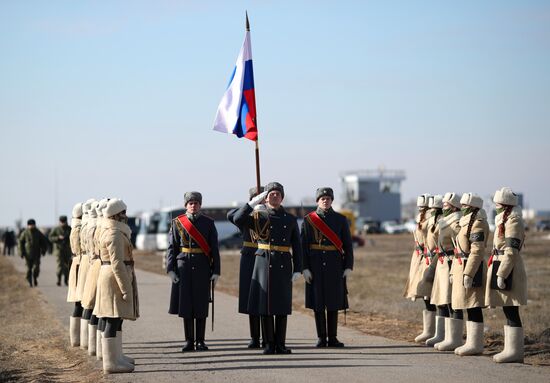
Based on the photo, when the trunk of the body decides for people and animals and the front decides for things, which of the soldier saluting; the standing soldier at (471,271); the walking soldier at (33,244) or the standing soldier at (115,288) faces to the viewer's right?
the standing soldier at (115,288)

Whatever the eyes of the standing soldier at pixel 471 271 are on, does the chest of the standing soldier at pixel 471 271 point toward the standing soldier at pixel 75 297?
yes

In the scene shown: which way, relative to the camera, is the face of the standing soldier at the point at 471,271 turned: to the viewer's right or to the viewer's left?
to the viewer's left

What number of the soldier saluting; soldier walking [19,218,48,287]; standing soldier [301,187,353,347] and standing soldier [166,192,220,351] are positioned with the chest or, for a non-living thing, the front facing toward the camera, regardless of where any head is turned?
4

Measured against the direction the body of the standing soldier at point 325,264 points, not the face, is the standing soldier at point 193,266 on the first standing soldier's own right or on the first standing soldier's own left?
on the first standing soldier's own right

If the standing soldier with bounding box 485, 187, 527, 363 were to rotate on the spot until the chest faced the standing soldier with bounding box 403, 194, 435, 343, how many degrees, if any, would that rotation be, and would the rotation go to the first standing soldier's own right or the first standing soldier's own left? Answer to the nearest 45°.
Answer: approximately 45° to the first standing soldier's own right

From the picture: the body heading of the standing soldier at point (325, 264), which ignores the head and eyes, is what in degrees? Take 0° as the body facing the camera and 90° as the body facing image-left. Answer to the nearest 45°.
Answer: approximately 0°

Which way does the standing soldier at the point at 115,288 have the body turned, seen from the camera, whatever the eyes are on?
to the viewer's right

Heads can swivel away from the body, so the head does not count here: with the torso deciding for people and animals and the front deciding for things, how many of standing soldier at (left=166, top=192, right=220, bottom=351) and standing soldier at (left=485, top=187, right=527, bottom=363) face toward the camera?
1

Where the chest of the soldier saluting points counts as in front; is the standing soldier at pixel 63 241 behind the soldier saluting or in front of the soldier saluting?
behind

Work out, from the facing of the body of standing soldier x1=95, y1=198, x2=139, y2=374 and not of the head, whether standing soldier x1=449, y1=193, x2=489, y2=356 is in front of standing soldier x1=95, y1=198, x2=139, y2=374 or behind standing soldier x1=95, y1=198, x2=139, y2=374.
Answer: in front

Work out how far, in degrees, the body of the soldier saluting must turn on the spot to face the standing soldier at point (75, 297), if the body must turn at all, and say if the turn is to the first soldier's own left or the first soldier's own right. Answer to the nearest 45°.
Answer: approximately 135° to the first soldier's own right
